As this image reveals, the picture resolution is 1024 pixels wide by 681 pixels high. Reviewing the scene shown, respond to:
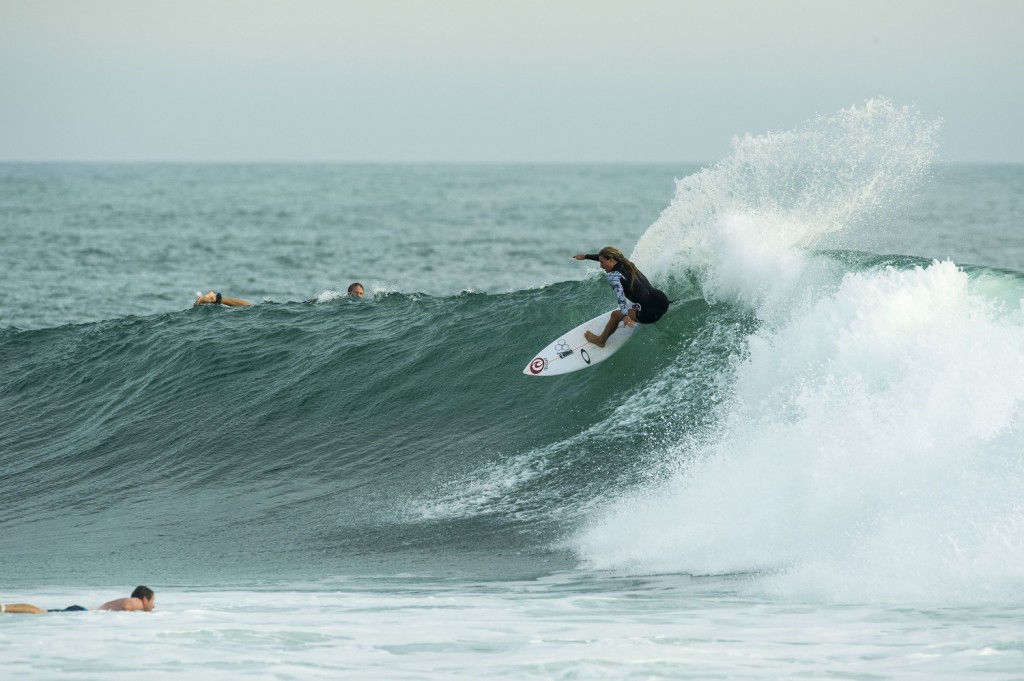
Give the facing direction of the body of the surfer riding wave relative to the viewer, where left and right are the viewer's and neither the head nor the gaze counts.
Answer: facing to the left of the viewer
